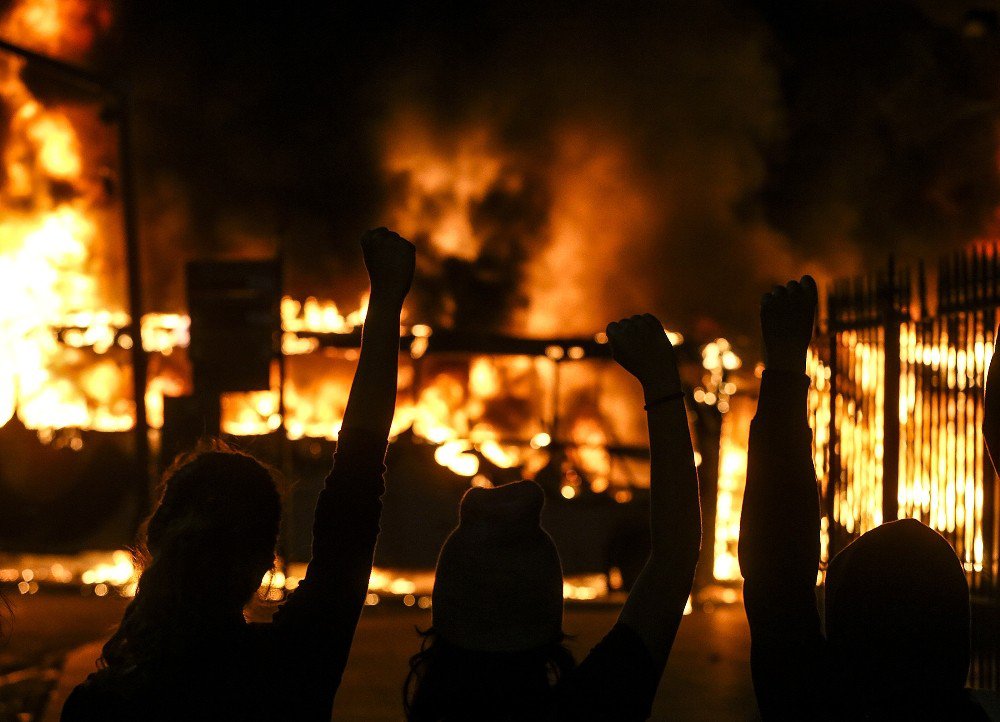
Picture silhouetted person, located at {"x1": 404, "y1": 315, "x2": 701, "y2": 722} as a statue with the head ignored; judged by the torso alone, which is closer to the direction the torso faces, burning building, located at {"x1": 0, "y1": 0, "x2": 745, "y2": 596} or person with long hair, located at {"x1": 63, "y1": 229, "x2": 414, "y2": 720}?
the burning building

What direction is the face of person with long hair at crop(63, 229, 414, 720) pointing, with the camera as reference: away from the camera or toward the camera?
away from the camera

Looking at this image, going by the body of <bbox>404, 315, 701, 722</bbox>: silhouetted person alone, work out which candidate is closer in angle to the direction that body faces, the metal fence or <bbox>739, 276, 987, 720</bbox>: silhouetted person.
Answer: the metal fence

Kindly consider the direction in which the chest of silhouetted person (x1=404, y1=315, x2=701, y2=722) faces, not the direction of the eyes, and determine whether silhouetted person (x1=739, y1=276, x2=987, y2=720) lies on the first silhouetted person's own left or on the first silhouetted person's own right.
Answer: on the first silhouetted person's own right

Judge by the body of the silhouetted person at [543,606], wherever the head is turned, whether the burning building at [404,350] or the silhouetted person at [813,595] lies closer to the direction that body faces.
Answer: the burning building

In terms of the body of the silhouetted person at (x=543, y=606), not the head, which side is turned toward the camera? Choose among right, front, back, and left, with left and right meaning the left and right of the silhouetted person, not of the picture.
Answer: back

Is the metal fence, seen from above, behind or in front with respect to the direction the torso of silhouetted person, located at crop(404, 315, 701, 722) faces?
in front

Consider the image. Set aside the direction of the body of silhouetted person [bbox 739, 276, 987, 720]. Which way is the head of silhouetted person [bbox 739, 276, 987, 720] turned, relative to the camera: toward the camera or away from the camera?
away from the camera

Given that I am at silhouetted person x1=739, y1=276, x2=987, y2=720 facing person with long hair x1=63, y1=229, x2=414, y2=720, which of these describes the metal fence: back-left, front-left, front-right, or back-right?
back-right

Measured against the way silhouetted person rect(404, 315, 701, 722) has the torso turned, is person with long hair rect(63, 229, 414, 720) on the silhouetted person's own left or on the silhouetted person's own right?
on the silhouetted person's own left

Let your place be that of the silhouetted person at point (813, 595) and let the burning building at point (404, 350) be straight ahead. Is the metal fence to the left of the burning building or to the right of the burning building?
right

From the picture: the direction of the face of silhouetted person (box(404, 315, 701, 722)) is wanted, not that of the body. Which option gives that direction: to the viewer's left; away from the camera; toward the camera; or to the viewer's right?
away from the camera

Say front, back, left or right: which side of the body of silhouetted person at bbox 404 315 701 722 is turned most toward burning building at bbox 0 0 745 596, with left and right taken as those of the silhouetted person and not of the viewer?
front
